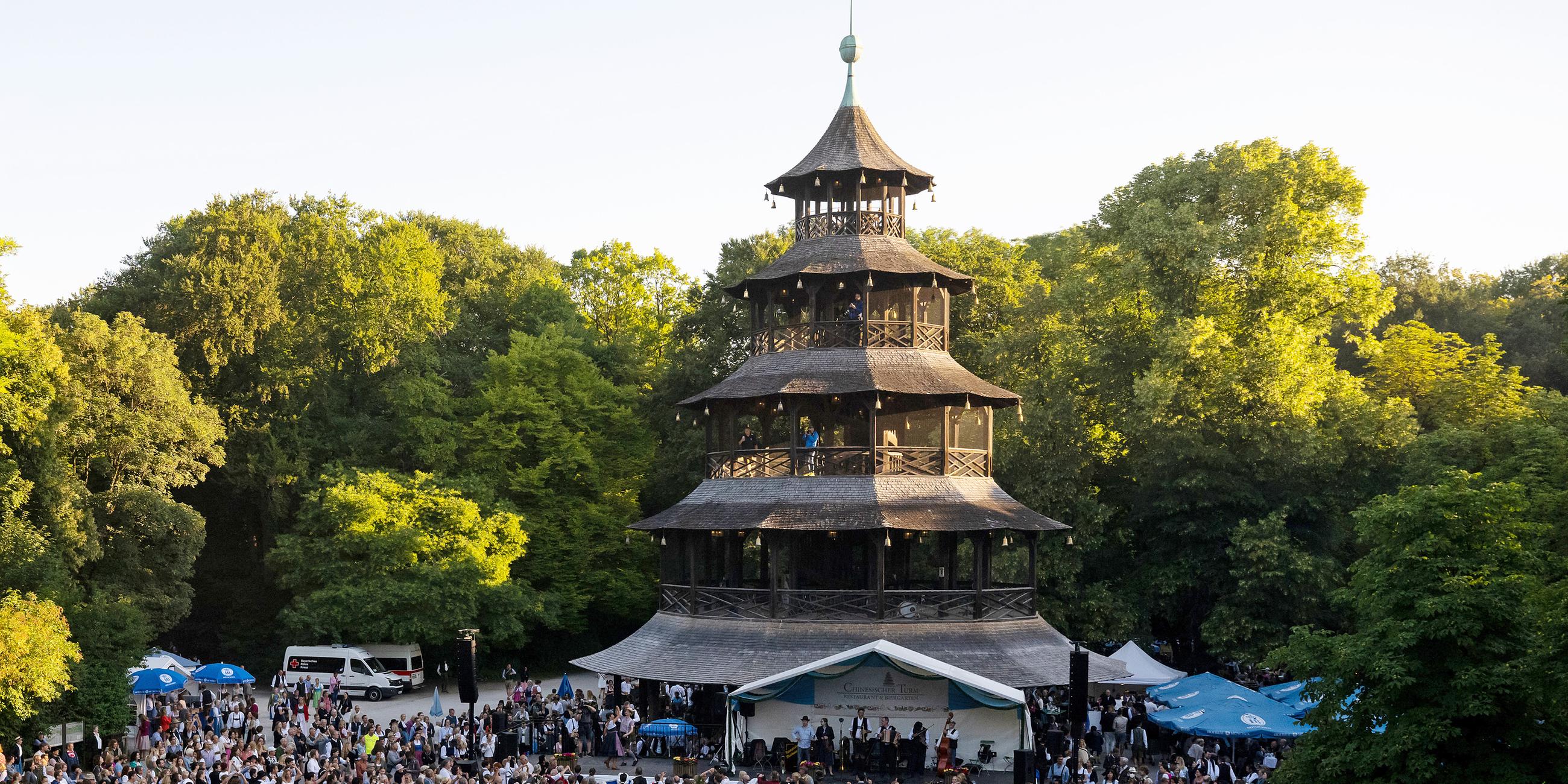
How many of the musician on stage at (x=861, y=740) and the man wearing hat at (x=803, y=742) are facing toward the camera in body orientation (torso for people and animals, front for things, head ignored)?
2

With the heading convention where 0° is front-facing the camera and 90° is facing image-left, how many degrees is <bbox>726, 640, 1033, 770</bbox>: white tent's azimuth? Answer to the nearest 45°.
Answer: approximately 0°

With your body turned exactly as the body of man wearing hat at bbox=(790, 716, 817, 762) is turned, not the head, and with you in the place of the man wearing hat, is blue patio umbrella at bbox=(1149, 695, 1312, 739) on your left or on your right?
on your left

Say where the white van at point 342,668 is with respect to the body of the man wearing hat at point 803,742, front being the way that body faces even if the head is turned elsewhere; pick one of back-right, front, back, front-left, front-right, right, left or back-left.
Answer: back-right

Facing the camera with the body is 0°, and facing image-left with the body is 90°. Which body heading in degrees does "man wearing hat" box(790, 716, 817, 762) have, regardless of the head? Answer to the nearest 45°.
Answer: approximately 0°

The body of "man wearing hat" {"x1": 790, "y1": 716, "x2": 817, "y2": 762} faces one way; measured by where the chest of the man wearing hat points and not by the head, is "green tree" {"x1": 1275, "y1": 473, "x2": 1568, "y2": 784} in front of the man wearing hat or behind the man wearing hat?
in front

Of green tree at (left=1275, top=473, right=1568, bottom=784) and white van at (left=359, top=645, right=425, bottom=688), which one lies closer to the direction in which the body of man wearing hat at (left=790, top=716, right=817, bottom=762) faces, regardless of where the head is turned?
the green tree

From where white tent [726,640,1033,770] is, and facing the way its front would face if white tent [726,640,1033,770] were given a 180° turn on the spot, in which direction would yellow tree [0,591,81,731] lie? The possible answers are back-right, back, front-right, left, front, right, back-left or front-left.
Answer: left
